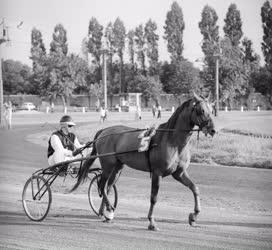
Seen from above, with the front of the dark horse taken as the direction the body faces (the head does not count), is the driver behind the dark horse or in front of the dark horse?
behind

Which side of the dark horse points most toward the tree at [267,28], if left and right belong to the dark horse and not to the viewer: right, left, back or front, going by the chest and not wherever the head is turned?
left

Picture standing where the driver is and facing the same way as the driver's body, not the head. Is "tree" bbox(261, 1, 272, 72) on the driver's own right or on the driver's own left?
on the driver's own left

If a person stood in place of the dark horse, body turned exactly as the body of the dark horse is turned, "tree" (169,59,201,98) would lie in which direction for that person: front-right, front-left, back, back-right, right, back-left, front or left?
back-left

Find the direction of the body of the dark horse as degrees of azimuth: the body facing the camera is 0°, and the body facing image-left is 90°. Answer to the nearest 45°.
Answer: approximately 315°

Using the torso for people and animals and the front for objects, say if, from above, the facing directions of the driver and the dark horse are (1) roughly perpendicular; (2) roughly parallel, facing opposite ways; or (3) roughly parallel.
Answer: roughly parallel

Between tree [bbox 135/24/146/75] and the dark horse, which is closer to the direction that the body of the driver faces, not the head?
the dark horse

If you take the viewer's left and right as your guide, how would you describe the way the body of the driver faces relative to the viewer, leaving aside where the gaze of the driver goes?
facing the viewer and to the right of the viewer

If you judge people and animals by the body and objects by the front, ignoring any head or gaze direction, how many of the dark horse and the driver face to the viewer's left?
0

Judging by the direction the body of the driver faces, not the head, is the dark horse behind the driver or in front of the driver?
in front

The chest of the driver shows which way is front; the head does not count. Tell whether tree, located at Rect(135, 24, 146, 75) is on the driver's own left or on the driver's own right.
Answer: on the driver's own left
